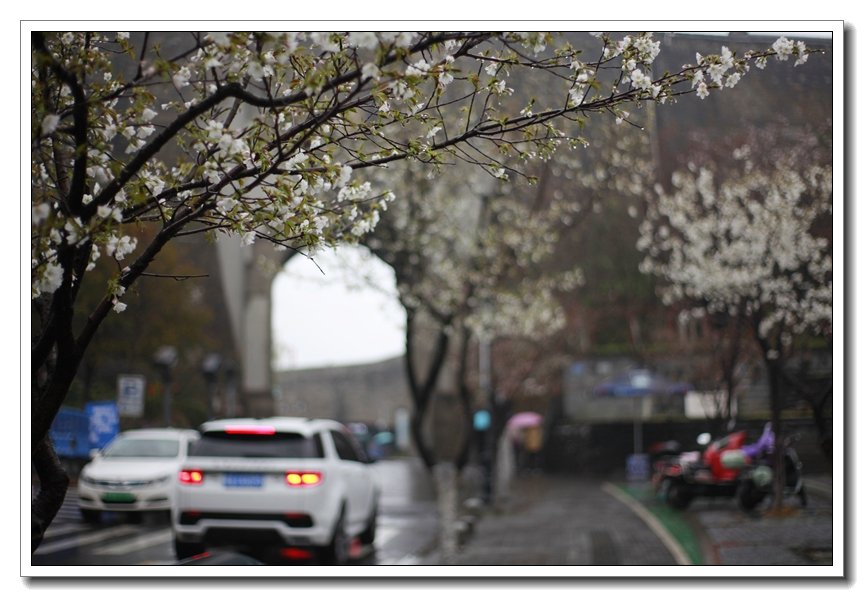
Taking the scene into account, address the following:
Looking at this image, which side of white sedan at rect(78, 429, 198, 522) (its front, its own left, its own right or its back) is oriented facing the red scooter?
left

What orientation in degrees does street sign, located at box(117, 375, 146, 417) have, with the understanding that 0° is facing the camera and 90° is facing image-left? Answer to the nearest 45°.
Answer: approximately 0°

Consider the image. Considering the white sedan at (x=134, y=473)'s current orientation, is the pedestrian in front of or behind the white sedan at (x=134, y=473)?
behind

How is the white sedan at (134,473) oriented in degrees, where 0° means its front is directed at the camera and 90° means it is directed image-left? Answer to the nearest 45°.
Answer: approximately 0°
